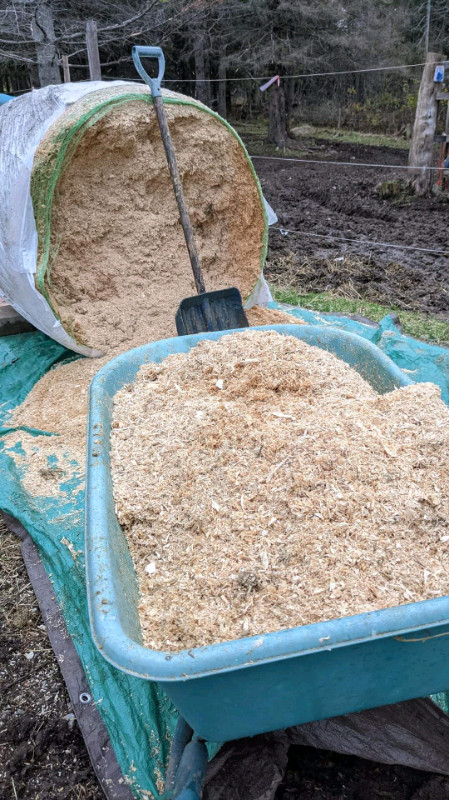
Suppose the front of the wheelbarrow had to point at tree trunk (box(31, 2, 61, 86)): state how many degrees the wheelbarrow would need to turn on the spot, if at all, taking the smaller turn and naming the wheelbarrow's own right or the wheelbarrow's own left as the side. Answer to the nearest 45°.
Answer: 0° — it already faces it

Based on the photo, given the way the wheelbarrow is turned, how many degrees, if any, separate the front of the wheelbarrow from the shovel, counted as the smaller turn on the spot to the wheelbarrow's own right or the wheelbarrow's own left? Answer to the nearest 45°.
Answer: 0° — it already faces it

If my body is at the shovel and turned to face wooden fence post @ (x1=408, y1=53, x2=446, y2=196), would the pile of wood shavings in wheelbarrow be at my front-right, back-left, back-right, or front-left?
back-right

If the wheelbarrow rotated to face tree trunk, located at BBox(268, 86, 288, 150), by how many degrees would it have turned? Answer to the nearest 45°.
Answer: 0° — it already faces it

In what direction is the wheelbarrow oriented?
away from the camera

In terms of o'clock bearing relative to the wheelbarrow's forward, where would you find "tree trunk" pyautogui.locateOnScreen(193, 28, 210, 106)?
The tree trunk is roughly at 12 o'clock from the wheelbarrow.

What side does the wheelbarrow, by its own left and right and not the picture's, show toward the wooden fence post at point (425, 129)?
front

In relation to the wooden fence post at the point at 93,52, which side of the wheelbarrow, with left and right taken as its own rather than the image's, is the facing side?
front
